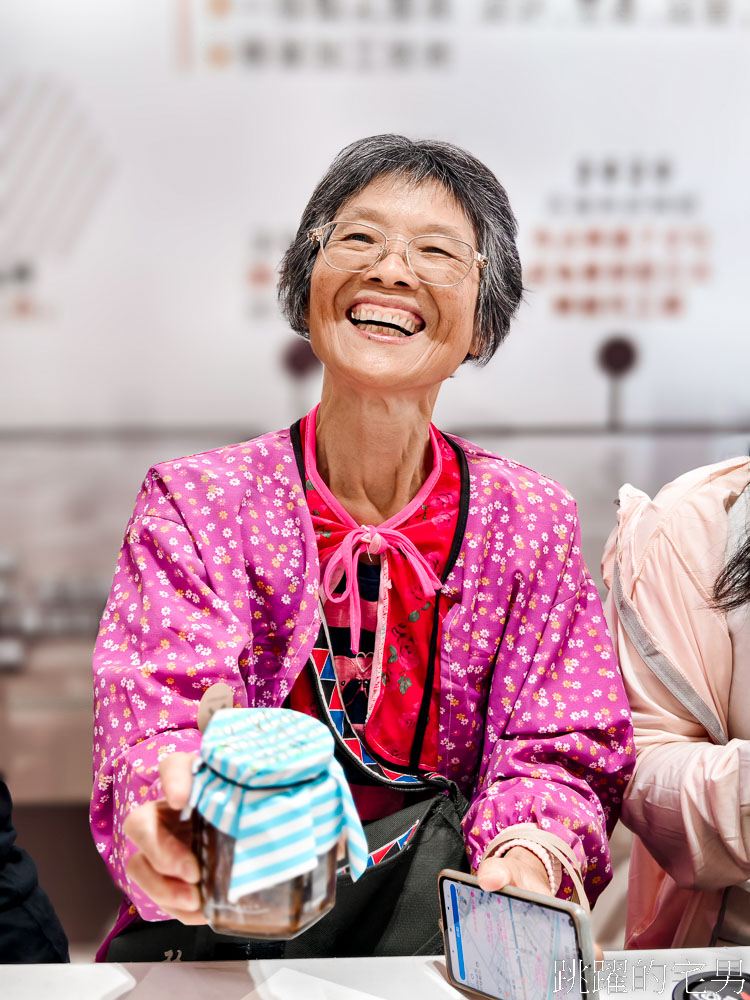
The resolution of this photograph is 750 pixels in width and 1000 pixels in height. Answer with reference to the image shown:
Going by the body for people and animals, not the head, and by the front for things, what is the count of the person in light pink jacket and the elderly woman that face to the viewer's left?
0

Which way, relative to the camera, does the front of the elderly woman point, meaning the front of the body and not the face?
toward the camera

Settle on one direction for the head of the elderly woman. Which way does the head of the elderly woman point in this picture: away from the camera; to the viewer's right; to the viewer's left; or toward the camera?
toward the camera

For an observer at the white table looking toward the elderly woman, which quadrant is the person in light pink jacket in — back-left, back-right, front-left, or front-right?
front-right
